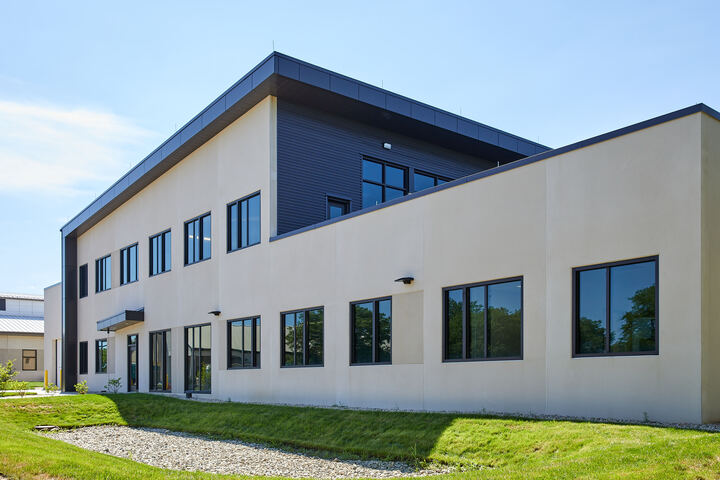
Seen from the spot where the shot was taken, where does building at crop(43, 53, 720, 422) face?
facing the viewer and to the left of the viewer

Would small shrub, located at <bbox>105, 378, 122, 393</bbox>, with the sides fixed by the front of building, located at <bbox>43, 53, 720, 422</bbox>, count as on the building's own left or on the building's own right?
on the building's own right
